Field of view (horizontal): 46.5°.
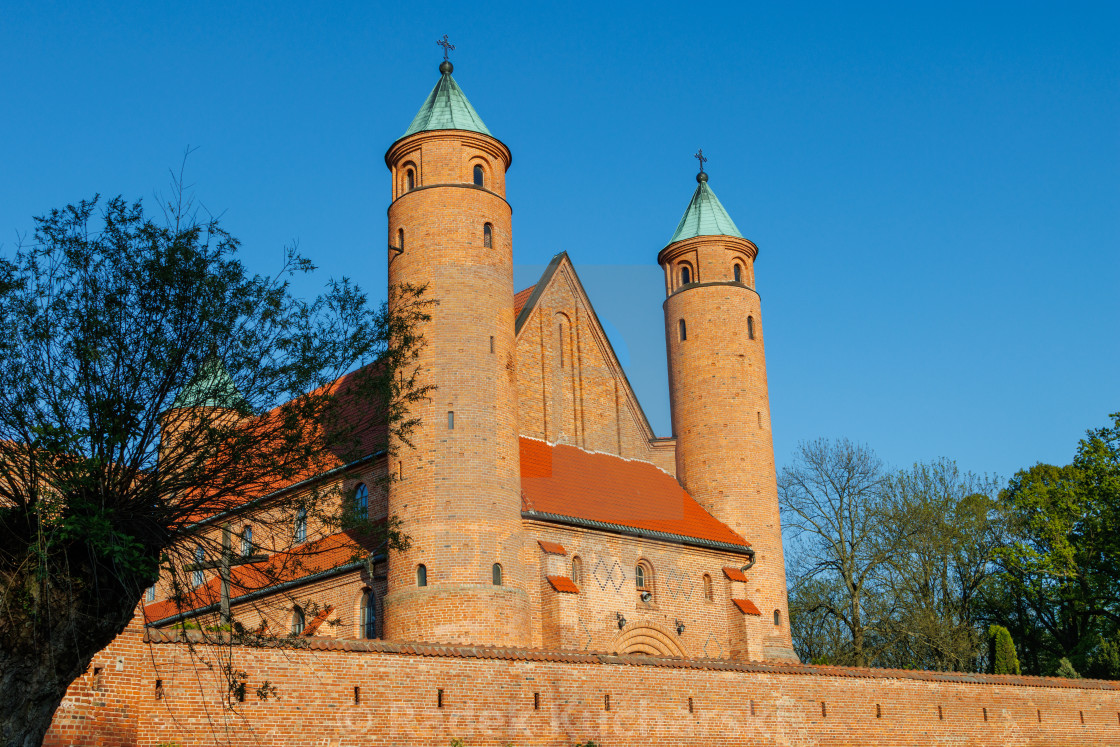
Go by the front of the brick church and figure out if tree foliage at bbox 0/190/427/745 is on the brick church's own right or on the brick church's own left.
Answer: on the brick church's own right

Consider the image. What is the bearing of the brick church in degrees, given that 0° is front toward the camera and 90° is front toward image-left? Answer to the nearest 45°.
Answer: approximately 315°

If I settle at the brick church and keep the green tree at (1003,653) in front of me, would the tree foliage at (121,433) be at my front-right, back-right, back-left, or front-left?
back-right

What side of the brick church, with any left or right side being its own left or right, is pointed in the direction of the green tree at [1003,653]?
left
